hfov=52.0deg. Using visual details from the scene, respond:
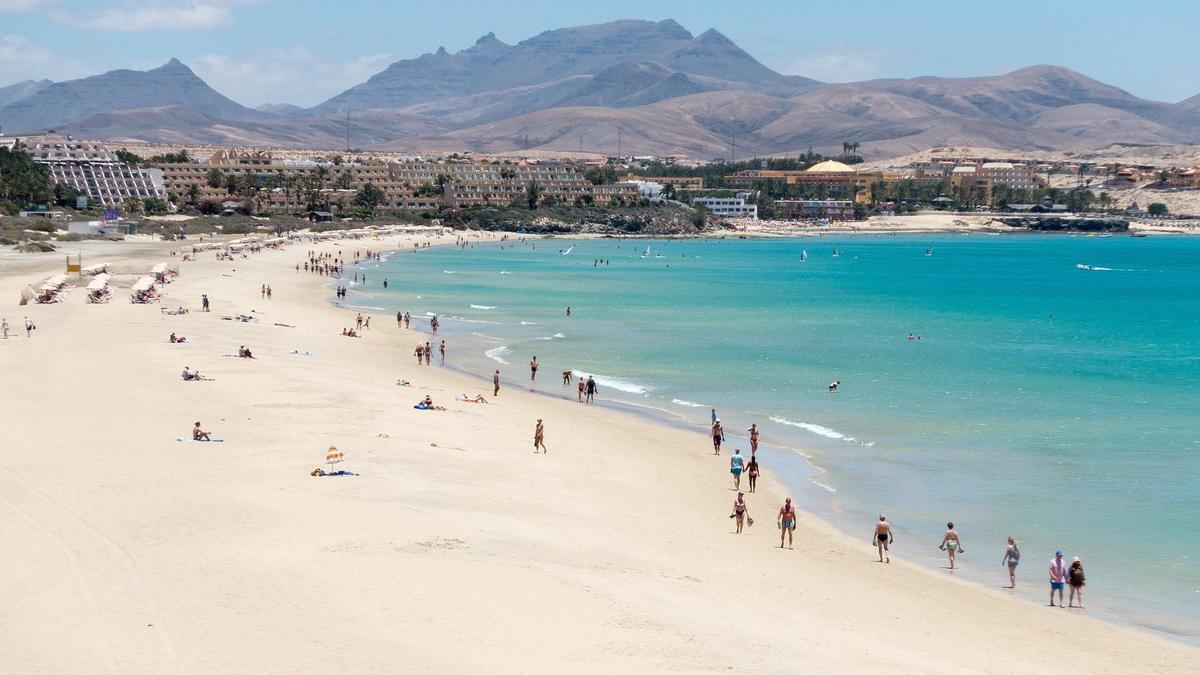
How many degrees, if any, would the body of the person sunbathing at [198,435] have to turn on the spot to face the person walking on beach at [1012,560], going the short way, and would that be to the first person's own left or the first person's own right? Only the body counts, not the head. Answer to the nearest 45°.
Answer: approximately 45° to the first person's own right

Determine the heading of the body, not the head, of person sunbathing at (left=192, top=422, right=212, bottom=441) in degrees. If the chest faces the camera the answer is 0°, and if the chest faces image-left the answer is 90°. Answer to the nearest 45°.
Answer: approximately 270°

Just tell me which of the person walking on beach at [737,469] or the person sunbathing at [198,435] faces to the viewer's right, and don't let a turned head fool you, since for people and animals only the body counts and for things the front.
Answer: the person sunbathing

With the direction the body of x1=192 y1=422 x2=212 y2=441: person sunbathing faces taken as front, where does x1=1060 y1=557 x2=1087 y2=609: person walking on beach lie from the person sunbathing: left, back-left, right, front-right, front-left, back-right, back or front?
front-right

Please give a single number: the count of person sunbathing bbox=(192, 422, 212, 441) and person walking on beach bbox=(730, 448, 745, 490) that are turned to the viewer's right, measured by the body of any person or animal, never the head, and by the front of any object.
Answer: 1

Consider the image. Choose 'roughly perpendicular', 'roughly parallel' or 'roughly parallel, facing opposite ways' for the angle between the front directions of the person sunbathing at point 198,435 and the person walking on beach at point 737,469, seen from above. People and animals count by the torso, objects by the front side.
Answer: roughly perpendicular

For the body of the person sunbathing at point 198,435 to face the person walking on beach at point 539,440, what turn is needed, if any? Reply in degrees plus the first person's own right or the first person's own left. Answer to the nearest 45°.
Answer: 0° — they already face them

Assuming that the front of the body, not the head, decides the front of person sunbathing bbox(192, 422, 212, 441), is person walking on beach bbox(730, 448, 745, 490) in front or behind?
in front
